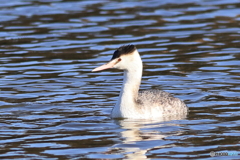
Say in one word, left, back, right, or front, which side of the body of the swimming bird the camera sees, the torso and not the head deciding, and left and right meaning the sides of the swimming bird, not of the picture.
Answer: left
